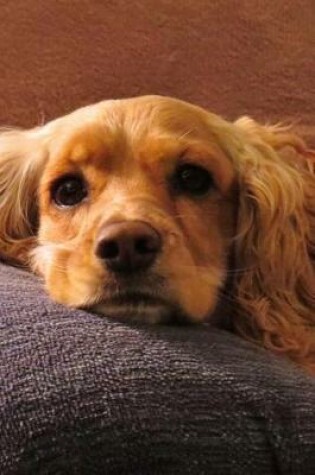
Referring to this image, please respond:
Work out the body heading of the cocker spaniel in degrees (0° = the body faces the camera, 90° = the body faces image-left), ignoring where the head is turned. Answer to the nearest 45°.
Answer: approximately 0°
